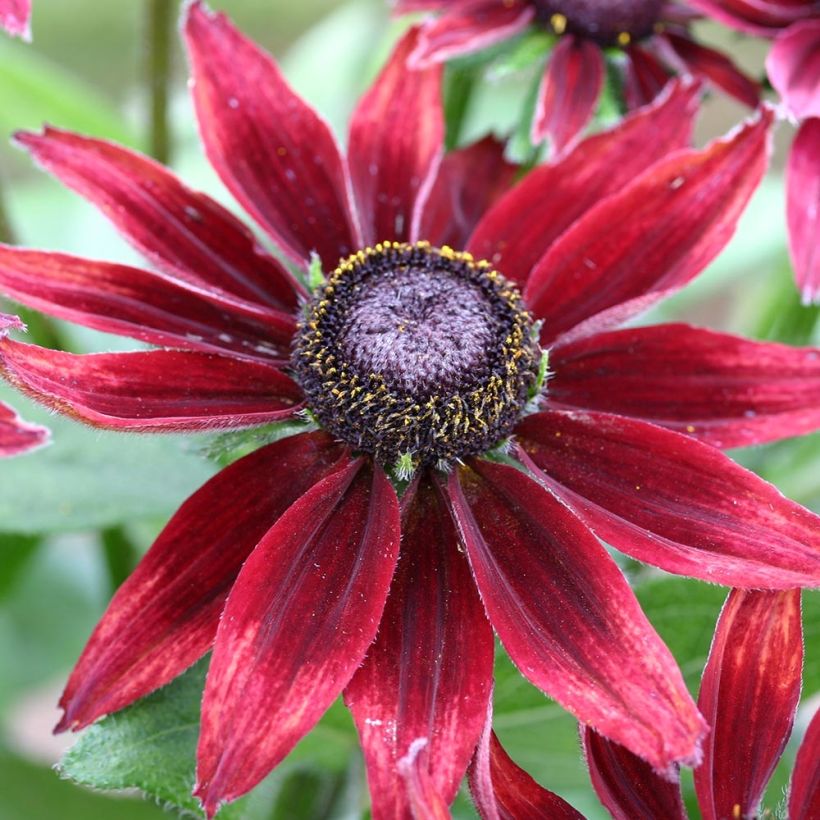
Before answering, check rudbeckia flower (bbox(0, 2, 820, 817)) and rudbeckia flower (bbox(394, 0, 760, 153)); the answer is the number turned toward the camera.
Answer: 2

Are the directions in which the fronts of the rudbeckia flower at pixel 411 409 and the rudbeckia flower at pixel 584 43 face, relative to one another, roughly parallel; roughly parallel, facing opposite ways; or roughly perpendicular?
roughly parallel

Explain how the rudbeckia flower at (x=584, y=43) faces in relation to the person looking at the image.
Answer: facing the viewer

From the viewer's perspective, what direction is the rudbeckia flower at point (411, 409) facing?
toward the camera
